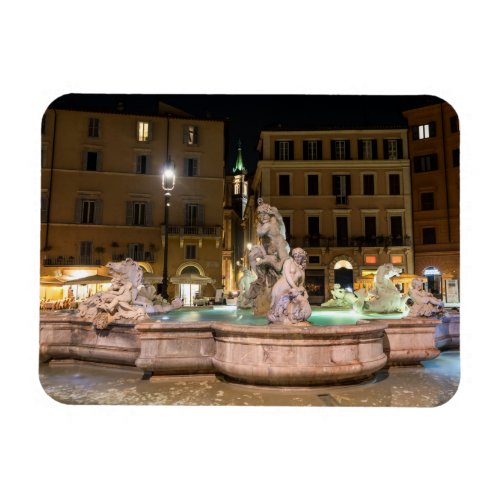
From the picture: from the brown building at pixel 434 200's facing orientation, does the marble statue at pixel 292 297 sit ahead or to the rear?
ahead

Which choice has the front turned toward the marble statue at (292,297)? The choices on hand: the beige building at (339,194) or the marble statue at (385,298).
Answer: the beige building

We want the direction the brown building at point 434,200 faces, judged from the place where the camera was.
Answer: facing the viewer and to the left of the viewer

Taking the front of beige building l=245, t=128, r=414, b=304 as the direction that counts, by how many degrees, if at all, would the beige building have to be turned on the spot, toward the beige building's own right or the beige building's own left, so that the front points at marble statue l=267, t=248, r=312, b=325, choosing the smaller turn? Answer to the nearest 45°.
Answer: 0° — it already faces it

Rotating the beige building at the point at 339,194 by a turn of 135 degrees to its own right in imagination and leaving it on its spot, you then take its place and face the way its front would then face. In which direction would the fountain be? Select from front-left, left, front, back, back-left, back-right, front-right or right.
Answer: back-left

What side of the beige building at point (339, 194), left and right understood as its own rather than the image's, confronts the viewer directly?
front

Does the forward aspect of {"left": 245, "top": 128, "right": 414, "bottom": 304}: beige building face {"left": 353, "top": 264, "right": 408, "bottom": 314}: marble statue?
yes

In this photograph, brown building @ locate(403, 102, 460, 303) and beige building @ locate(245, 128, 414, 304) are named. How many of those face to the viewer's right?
0

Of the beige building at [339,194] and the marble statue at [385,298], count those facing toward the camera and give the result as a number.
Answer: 1
